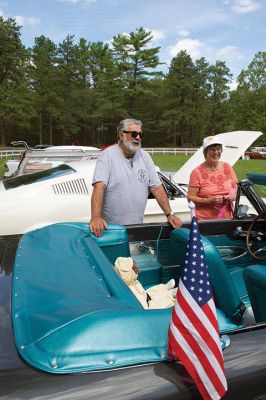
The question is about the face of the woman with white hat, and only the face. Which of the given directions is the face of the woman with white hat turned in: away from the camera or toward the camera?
toward the camera

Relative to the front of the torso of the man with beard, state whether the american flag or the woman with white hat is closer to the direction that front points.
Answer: the american flag

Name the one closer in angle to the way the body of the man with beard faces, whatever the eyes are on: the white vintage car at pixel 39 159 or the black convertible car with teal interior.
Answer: the black convertible car with teal interior

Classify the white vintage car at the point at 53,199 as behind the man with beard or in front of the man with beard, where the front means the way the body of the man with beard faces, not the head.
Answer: behind

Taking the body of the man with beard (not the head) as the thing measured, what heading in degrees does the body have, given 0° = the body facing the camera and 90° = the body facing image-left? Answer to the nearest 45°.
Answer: approximately 315°

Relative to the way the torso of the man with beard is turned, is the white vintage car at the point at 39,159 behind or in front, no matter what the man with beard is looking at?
behind

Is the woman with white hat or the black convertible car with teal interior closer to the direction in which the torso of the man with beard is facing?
the black convertible car with teal interior

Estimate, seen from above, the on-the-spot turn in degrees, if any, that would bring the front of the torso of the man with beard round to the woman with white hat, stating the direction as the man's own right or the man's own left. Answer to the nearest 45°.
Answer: approximately 90° to the man's own left
